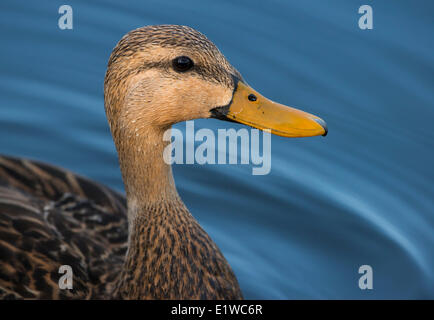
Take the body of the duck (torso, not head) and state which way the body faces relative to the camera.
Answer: to the viewer's right
